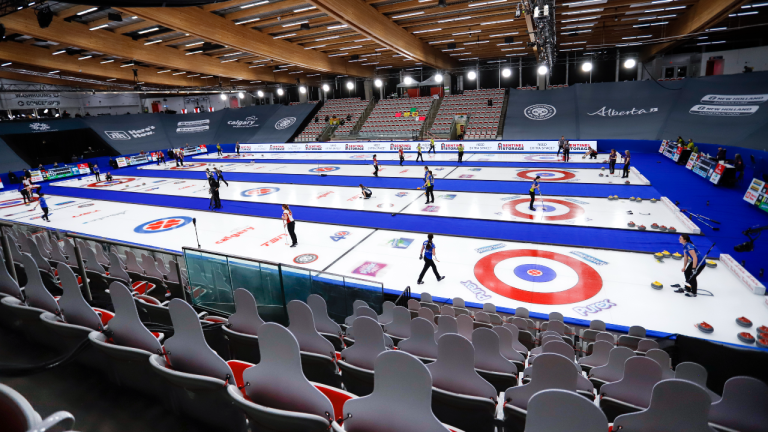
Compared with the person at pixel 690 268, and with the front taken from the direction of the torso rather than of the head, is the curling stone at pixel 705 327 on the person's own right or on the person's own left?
on the person's own left

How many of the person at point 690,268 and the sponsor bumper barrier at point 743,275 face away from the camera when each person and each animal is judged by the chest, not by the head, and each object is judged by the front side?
0

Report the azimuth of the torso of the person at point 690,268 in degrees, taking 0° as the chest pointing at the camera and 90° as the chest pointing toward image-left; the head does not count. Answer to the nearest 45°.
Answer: approximately 90°

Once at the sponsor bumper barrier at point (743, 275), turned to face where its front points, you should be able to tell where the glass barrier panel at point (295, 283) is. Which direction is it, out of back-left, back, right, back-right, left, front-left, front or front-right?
front

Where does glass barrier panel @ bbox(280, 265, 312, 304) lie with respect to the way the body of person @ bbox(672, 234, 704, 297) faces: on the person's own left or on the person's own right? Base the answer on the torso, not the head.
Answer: on the person's own left

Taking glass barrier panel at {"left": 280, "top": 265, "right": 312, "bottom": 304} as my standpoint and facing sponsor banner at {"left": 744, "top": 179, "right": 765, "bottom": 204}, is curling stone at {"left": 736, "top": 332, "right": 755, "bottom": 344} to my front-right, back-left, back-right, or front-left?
front-right

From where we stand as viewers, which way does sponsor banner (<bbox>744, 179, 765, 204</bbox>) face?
facing the viewer and to the left of the viewer

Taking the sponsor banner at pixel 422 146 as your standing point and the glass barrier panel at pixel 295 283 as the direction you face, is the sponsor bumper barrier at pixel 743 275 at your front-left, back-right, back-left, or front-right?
front-left

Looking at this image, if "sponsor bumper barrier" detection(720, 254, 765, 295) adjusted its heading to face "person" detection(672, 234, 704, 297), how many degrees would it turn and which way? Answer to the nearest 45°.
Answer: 0° — it already faces them

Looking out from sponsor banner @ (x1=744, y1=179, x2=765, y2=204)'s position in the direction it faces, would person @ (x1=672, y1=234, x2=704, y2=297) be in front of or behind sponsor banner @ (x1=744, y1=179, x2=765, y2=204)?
in front

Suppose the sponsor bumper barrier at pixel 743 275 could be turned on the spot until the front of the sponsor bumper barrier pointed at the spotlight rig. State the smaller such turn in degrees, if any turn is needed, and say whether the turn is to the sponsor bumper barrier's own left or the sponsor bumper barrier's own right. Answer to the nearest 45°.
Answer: approximately 90° to the sponsor bumper barrier's own right

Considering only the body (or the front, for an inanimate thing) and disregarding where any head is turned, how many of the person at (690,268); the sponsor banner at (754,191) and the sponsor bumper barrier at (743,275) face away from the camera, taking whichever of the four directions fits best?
0

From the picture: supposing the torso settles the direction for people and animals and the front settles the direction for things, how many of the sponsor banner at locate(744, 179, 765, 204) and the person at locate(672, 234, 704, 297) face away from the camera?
0
